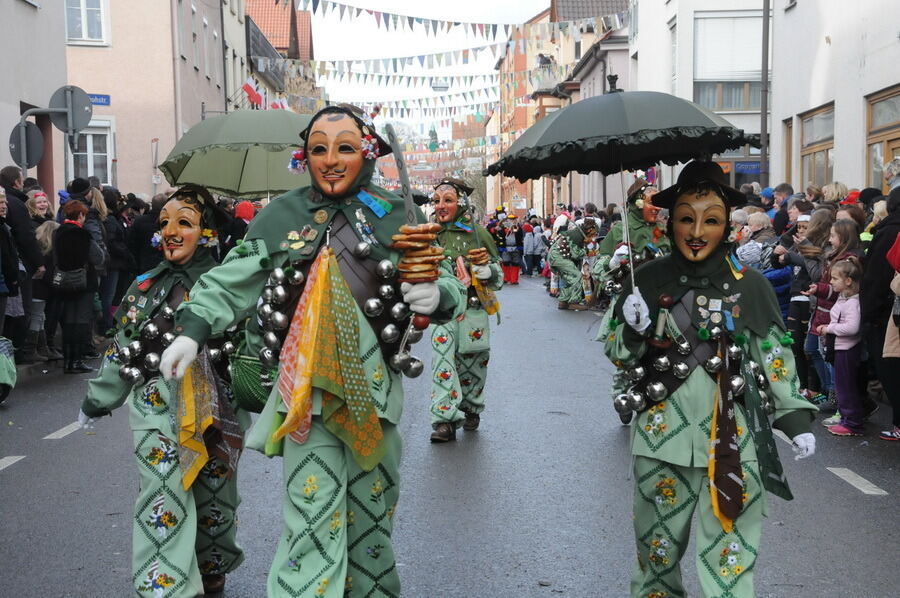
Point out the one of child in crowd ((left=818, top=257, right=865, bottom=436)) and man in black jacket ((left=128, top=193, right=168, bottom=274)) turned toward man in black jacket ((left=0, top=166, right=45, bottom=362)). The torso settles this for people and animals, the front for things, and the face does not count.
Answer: the child in crowd

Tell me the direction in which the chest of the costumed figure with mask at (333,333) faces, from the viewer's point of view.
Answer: toward the camera

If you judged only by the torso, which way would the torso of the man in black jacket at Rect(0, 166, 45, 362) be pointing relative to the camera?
to the viewer's right

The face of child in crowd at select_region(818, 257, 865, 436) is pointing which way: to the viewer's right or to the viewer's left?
to the viewer's left

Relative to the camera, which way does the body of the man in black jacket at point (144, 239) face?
to the viewer's right

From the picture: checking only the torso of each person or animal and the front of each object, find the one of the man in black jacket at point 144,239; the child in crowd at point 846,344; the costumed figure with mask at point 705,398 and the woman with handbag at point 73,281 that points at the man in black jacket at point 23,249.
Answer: the child in crowd

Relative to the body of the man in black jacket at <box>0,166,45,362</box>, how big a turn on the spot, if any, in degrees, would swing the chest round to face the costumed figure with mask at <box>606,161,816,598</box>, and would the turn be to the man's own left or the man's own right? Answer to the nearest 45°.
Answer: approximately 90° to the man's own right

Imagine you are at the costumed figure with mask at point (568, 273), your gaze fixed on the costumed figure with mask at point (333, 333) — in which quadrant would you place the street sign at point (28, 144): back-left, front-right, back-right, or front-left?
front-right

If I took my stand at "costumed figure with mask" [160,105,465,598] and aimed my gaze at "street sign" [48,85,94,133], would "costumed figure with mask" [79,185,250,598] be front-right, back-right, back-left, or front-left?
front-left

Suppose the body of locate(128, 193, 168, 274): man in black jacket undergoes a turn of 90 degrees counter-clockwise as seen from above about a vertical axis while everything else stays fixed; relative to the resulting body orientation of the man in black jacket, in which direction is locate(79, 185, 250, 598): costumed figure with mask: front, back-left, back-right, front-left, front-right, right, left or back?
back

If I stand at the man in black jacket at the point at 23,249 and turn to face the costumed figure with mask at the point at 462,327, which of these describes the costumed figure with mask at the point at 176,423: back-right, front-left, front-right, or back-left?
front-right

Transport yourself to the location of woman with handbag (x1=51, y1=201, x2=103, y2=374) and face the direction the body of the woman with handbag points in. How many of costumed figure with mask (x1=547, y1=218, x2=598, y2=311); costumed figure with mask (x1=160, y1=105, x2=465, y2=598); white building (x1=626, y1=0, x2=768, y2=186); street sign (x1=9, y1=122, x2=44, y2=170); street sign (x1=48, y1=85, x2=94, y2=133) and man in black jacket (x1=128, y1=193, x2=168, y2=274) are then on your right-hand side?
1

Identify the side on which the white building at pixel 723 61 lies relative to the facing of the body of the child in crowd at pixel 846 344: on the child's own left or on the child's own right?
on the child's own right

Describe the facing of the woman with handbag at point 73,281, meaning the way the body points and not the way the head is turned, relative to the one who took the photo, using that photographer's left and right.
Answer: facing to the right of the viewer

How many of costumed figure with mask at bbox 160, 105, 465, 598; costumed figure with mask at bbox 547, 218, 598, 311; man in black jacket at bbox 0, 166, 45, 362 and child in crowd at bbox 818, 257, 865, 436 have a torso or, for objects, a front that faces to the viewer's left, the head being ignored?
1

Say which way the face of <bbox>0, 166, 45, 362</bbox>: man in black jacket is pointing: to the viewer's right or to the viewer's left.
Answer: to the viewer's right
